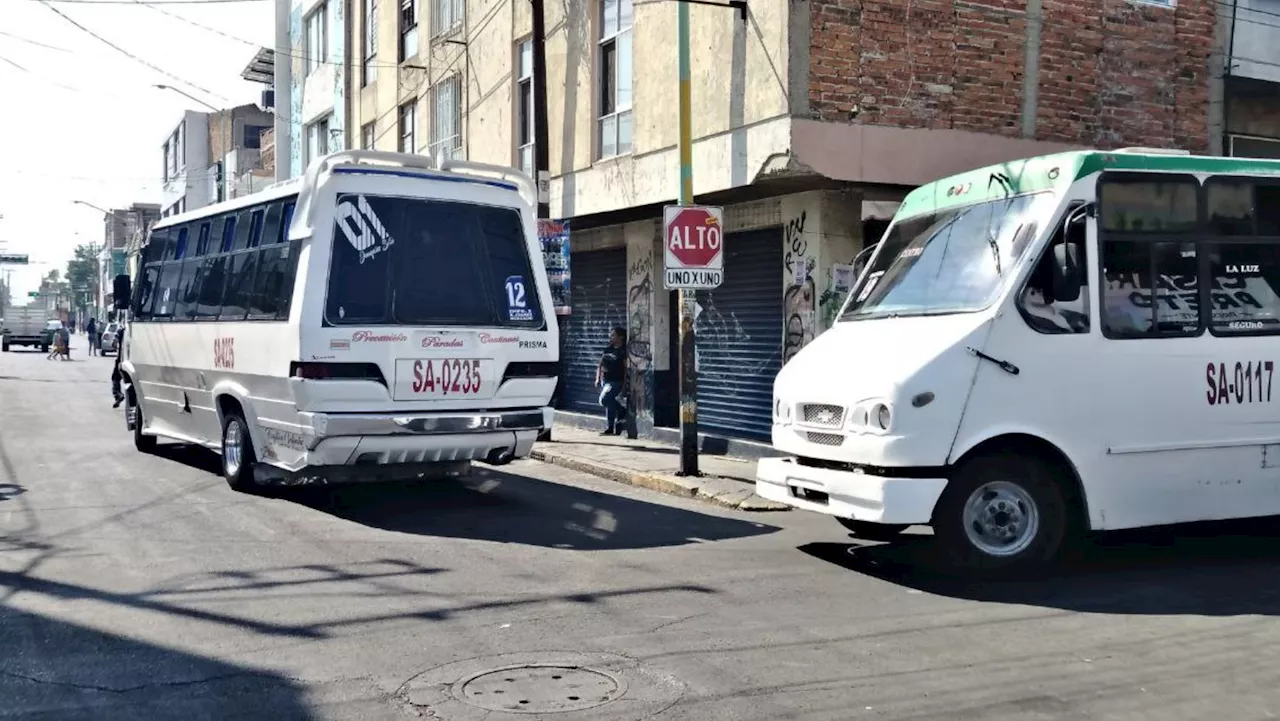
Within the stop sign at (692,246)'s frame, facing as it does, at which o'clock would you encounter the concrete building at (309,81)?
The concrete building is roughly at 5 o'clock from the stop sign.

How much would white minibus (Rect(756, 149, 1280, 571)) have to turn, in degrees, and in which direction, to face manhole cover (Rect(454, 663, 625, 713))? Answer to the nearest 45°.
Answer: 0° — it already faces it

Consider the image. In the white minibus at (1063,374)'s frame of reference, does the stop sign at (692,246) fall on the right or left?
on its right

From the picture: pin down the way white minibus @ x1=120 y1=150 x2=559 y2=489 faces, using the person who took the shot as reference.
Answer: facing away from the viewer and to the left of the viewer

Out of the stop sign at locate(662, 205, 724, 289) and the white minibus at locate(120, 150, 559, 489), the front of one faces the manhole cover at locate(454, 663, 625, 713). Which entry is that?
the stop sign

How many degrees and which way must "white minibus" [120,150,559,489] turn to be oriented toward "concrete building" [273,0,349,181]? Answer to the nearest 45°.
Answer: approximately 45° to its right

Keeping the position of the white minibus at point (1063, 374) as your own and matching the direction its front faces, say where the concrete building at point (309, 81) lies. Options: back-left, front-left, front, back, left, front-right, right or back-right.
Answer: right

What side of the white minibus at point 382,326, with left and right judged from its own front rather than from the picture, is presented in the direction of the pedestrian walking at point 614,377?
right

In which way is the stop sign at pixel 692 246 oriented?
toward the camera

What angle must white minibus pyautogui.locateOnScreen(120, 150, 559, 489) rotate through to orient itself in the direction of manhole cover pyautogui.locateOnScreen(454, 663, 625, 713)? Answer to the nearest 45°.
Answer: approximately 135° to its left

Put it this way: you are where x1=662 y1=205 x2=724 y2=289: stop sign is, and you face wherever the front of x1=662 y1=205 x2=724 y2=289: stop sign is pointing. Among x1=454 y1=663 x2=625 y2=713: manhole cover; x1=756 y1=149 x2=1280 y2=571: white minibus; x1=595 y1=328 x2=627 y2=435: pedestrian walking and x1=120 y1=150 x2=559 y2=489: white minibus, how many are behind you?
1

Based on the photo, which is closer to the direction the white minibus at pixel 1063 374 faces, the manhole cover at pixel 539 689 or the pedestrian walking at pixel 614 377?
the manhole cover

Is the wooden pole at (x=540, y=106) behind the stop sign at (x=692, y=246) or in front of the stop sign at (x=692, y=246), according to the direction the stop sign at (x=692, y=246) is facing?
behind

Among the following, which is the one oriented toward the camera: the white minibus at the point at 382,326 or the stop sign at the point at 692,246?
the stop sign

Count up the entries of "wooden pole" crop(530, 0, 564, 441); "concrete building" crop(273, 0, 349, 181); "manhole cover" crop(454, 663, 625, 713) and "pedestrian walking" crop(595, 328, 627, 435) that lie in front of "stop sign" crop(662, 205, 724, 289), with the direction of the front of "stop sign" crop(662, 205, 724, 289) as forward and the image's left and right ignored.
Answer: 1

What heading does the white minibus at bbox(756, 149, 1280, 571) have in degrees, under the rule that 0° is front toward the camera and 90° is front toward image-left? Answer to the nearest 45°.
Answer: approximately 45°

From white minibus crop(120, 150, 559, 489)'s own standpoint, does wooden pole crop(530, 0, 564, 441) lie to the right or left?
on its right

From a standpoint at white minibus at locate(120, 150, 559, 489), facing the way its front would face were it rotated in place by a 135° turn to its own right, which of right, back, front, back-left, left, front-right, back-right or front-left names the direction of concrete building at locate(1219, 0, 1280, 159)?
front

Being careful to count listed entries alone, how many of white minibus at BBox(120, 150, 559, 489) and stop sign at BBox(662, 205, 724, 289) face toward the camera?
1
